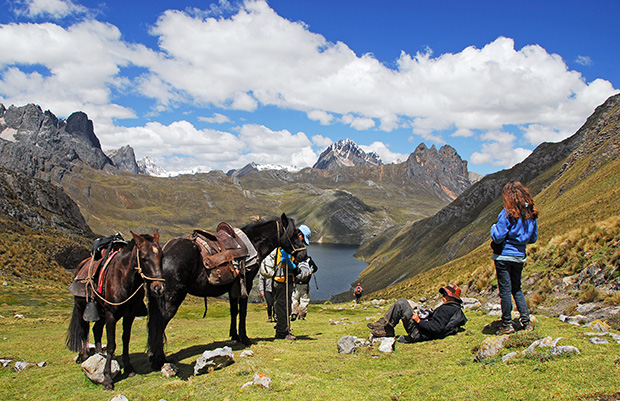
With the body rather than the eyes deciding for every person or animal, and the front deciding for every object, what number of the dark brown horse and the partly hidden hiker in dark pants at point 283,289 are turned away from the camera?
0

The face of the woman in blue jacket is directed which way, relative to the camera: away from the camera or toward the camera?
away from the camera

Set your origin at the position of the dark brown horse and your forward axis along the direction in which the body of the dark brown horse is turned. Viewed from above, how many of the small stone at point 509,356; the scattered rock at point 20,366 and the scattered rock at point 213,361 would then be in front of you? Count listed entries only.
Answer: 2

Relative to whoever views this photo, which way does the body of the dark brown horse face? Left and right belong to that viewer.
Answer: facing the viewer and to the right of the viewer

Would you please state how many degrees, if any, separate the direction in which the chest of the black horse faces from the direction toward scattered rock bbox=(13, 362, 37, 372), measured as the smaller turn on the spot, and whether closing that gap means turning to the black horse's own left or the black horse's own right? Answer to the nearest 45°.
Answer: approximately 135° to the black horse's own left

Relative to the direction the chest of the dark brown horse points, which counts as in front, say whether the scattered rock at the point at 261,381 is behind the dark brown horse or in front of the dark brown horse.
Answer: in front

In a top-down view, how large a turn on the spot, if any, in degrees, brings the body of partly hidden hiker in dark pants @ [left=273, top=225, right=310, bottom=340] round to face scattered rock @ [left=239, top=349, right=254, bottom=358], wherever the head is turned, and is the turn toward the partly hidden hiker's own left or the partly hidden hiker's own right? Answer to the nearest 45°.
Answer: approximately 90° to the partly hidden hiker's own right

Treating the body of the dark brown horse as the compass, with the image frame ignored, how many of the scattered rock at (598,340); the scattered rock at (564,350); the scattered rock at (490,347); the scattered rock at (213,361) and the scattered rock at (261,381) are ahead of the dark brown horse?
5

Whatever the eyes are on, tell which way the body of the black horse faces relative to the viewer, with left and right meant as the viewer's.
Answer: facing away from the viewer and to the right of the viewer

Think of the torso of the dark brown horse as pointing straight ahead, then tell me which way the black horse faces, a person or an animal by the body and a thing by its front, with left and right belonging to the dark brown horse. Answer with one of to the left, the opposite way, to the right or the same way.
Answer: to the left
